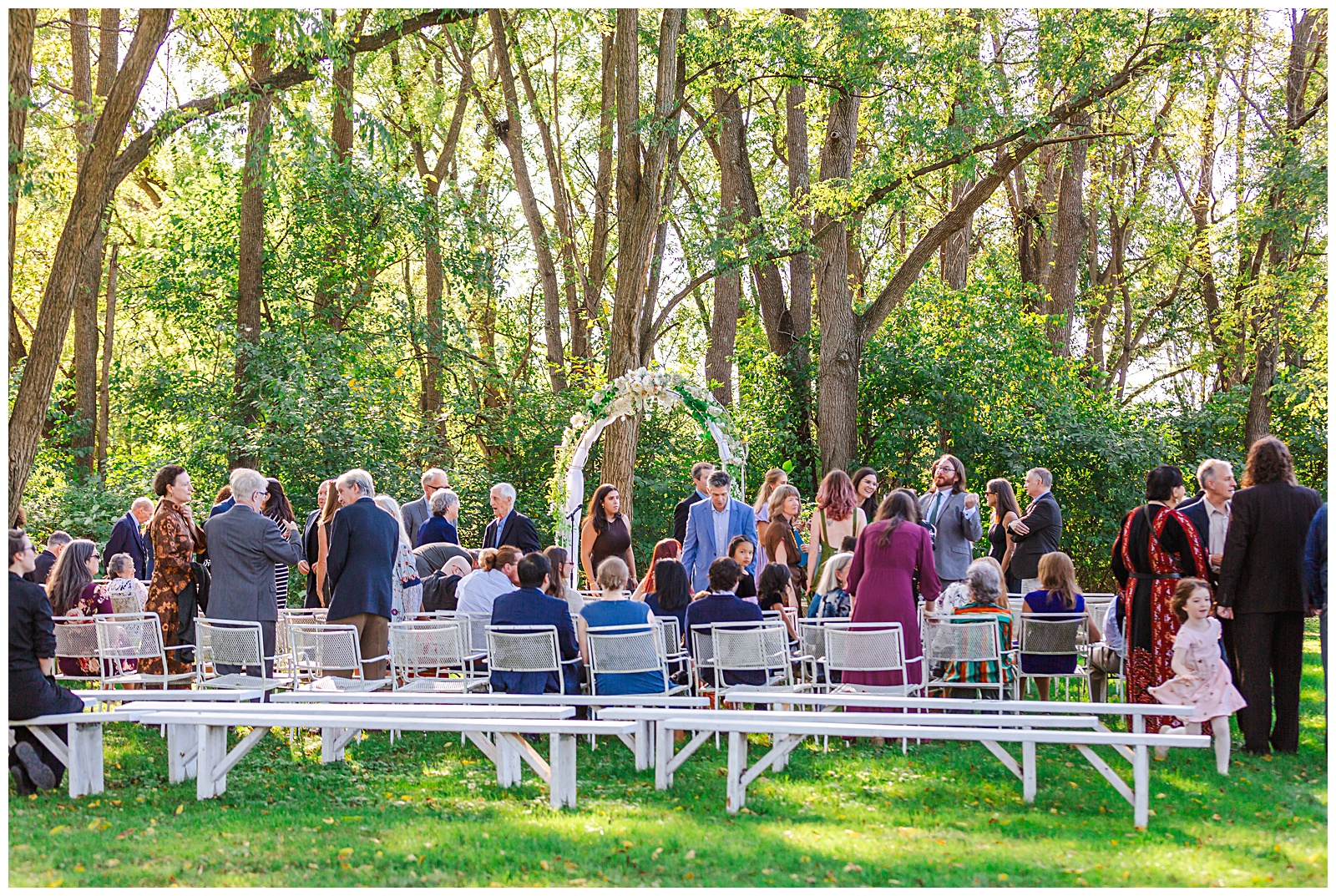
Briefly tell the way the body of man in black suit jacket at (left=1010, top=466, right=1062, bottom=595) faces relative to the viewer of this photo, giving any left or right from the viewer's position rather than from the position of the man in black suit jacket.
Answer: facing to the left of the viewer

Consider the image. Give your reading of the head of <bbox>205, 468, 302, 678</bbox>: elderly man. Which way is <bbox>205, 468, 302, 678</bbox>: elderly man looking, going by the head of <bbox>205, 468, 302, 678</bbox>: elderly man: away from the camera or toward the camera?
away from the camera

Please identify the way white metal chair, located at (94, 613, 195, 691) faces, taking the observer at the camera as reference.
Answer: facing away from the viewer and to the right of the viewer

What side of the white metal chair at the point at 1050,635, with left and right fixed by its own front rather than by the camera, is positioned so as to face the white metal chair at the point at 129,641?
left

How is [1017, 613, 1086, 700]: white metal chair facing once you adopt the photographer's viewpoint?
facing away from the viewer

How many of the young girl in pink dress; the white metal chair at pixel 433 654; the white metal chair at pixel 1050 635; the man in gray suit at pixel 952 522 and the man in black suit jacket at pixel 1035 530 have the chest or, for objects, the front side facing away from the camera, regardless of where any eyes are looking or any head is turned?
2

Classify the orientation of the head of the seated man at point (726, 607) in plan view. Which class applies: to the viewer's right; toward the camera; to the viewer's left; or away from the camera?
away from the camera

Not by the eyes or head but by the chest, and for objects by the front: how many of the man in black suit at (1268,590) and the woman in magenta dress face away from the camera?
2

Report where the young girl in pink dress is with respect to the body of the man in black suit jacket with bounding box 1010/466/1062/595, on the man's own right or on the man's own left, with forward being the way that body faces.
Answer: on the man's own left

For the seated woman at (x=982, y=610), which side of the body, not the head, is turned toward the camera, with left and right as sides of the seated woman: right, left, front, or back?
back

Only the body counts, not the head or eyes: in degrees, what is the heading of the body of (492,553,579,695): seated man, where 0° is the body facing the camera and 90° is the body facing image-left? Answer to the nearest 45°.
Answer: approximately 180°

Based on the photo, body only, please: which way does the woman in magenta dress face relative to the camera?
away from the camera

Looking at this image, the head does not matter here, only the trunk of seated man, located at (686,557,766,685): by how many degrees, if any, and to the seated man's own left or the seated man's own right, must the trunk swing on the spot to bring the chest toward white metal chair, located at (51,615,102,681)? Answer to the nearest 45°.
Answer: approximately 90° to the seated man's own left

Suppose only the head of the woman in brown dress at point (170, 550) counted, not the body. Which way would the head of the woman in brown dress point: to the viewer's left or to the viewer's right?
to the viewer's right
